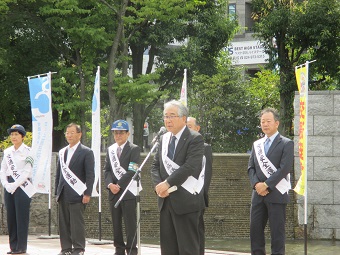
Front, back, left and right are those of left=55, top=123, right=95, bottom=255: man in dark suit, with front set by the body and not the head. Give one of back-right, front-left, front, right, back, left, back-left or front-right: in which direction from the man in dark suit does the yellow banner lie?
back-left

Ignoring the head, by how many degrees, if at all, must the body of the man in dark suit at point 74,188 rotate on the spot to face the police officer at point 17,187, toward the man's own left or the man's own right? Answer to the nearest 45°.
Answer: approximately 90° to the man's own right

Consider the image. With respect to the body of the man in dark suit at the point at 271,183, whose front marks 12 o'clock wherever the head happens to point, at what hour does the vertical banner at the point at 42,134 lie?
The vertical banner is roughly at 3 o'clock from the man in dark suit.

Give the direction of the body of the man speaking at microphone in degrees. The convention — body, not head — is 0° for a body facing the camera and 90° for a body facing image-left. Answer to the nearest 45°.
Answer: approximately 45°

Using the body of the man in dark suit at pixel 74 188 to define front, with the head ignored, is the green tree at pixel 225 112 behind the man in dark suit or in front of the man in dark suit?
behind

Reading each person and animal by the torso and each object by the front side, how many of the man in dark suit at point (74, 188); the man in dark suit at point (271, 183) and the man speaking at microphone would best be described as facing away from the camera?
0

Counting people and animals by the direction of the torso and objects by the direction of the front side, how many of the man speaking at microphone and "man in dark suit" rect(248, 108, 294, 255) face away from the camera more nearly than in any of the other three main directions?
0

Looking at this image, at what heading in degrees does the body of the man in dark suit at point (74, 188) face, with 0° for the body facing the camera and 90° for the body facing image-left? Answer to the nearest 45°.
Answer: approximately 45°

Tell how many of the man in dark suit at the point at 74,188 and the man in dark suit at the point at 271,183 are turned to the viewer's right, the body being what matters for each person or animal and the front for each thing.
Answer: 0

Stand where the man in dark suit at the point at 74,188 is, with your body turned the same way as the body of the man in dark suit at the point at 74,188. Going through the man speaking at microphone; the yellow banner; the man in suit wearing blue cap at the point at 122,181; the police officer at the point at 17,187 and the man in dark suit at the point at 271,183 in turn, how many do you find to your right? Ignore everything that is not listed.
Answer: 1
